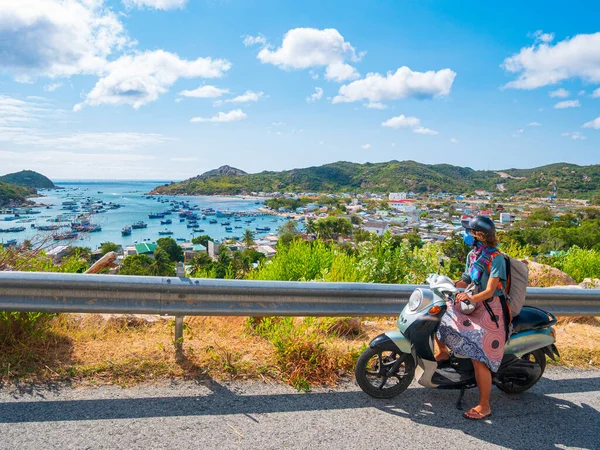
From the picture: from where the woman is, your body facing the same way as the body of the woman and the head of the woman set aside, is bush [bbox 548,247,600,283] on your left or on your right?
on your right

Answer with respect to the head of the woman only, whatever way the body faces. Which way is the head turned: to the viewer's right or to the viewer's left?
to the viewer's left

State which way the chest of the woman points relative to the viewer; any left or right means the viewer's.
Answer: facing to the left of the viewer

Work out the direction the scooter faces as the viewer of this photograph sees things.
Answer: facing to the left of the viewer

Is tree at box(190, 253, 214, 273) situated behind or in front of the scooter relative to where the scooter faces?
in front
